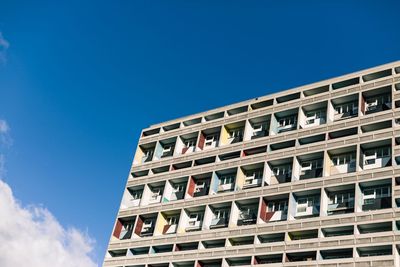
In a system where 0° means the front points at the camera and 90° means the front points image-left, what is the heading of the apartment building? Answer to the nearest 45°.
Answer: approximately 45°
